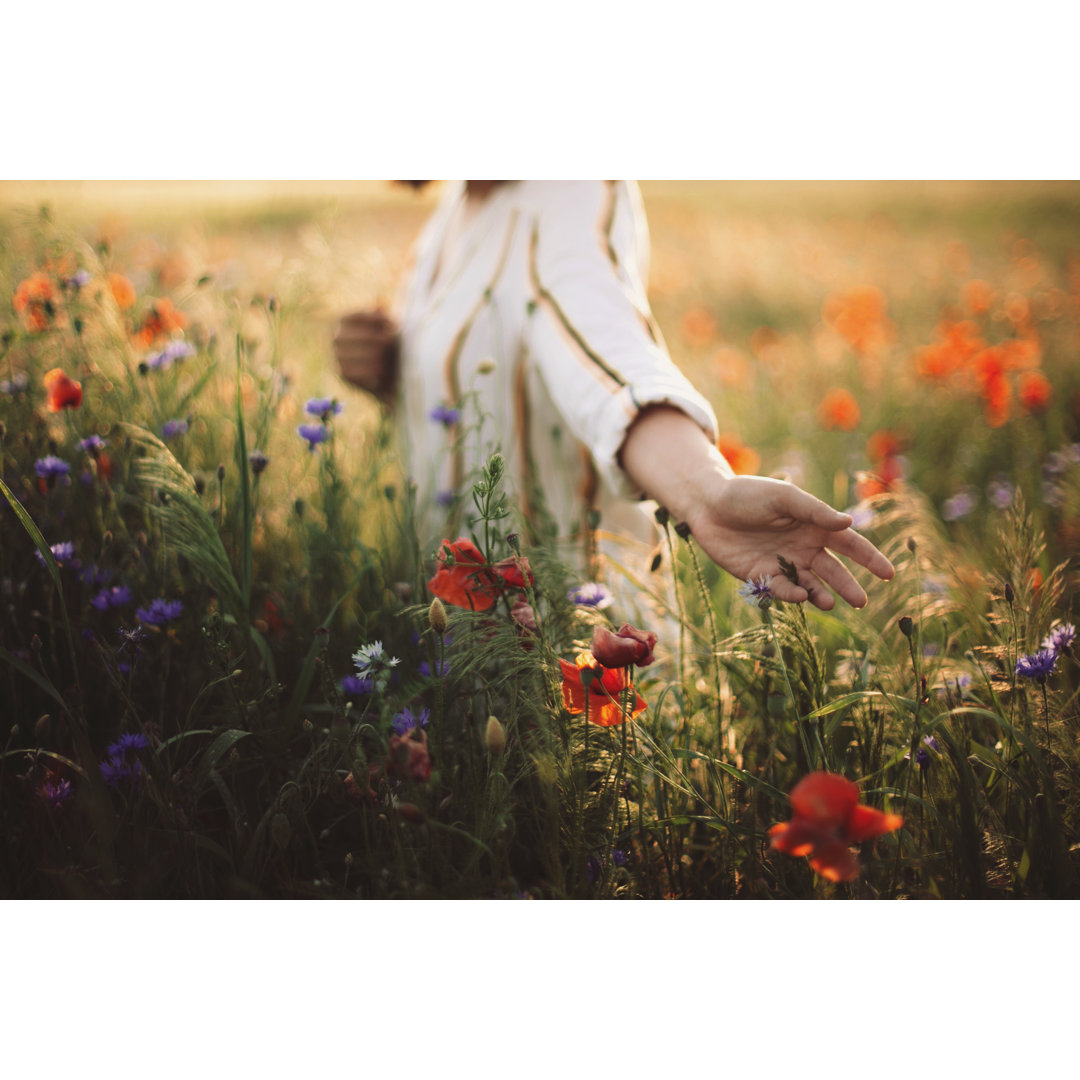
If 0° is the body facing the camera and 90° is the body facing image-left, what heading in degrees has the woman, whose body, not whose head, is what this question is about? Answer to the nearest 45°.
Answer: approximately 45°

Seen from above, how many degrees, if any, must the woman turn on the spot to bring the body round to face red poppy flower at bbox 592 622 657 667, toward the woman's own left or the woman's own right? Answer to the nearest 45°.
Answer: approximately 45° to the woman's own left
